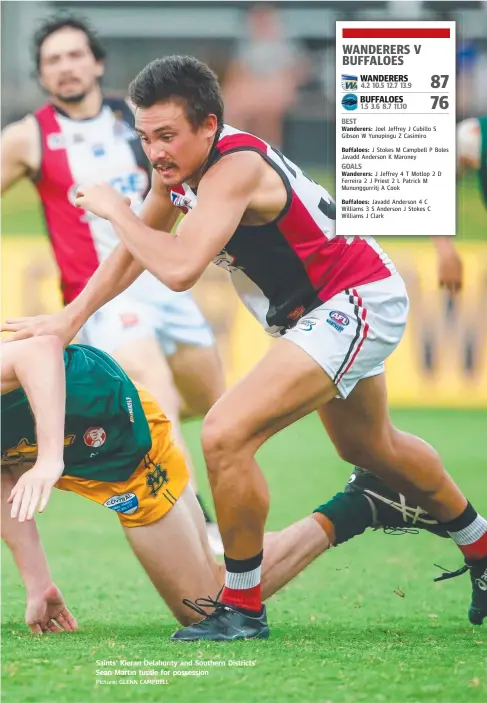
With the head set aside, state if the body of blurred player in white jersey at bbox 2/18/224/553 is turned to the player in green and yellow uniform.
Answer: yes

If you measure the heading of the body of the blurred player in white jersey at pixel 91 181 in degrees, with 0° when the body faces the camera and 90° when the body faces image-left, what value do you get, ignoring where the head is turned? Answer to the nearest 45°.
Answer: approximately 0°
